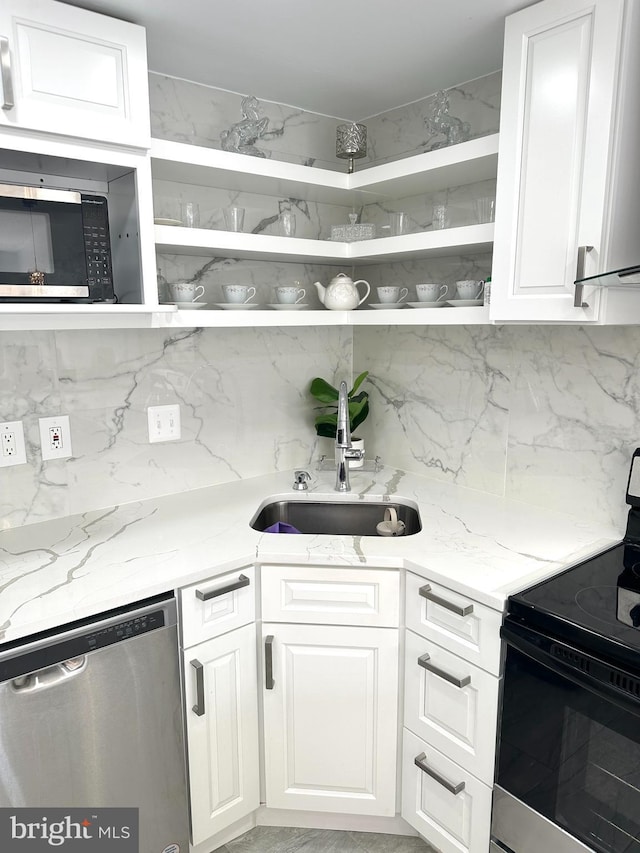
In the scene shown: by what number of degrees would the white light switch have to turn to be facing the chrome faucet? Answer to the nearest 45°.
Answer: approximately 45° to its left

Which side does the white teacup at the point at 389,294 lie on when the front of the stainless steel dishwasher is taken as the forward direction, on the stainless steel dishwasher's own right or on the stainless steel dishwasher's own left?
on the stainless steel dishwasher's own left

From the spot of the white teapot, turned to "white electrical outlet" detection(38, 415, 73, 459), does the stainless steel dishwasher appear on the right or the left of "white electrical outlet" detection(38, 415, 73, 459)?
left

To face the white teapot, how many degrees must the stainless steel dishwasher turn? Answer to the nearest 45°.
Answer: approximately 90° to its left

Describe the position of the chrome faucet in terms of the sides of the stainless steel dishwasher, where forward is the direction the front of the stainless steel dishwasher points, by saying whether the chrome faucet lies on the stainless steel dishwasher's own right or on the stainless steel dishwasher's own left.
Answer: on the stainless steel dishwasher's own left

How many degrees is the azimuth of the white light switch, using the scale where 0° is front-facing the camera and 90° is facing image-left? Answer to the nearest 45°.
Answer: approximately 315°

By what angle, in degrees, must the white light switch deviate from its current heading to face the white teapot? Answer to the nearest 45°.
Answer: approximately 45° to its left

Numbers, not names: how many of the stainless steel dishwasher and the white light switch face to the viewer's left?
0
